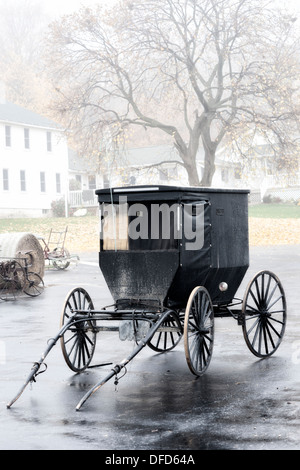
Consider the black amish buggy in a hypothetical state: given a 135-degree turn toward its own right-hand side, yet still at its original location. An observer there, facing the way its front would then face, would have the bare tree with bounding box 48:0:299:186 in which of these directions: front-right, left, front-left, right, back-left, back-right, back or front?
front

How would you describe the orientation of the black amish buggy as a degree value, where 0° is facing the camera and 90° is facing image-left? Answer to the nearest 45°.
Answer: approximately 45°
